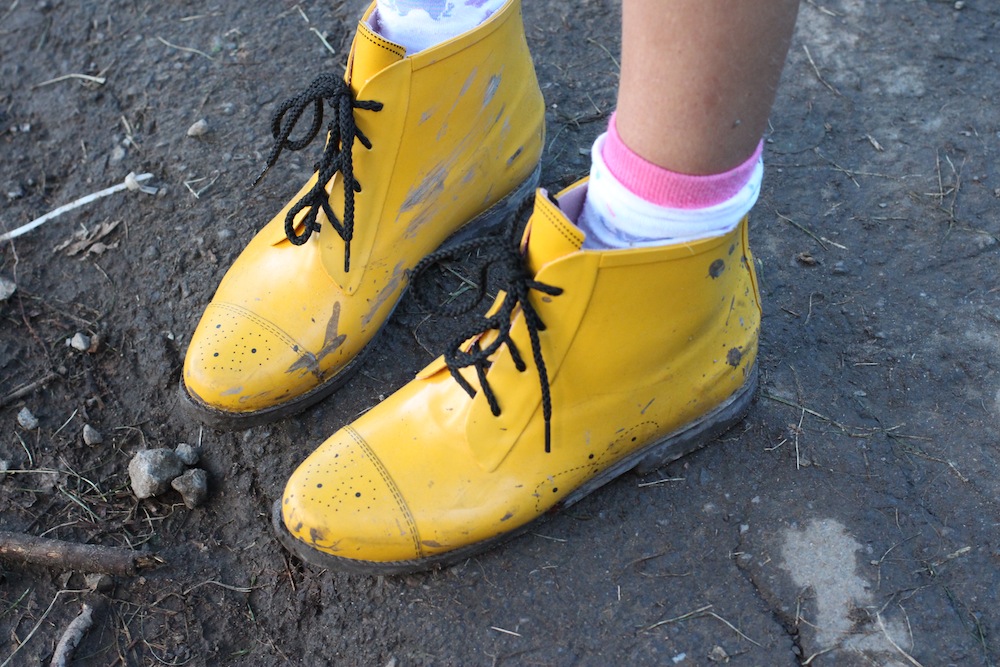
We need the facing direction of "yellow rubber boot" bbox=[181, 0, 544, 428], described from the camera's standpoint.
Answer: facing the viewer and to the left of the viewer

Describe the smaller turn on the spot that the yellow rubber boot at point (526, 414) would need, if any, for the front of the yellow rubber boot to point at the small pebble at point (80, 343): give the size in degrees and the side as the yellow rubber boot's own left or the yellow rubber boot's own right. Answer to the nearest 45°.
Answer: approximately 90° to the yellow rubber boot's own right

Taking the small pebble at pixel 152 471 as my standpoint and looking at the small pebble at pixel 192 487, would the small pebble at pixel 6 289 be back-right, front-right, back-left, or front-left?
back-left

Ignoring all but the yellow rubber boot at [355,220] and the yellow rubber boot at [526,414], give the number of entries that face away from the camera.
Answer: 0

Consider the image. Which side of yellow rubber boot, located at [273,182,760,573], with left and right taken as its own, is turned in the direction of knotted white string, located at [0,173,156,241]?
right

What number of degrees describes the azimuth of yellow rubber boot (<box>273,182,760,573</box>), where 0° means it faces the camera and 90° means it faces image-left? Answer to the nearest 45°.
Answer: approximately 45°

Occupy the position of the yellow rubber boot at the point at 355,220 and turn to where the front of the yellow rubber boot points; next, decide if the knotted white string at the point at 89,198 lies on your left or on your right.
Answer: on your right
